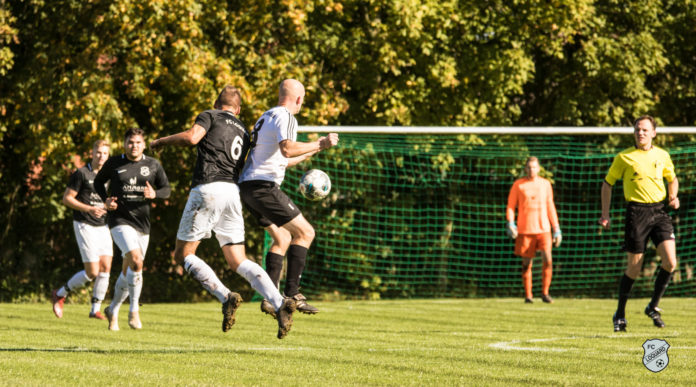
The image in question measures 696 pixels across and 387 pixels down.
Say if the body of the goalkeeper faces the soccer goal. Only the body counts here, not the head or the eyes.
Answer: no

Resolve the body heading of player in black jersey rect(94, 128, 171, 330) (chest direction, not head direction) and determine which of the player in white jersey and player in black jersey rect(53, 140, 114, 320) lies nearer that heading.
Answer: the player in white jersey

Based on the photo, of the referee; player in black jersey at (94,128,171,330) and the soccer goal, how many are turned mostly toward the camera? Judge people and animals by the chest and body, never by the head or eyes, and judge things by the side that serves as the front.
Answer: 3

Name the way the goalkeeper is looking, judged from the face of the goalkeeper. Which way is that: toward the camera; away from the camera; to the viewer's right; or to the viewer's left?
toward the camera

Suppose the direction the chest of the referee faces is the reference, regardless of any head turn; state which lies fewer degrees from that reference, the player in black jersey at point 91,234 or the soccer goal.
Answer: the player in black jersey

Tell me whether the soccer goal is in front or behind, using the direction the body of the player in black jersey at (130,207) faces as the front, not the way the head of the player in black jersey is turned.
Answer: behind

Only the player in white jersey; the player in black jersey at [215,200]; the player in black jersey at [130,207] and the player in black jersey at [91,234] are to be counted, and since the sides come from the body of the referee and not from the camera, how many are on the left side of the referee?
0

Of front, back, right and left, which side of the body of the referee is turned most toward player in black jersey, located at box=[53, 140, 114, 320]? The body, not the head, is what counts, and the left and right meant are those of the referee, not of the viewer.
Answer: right

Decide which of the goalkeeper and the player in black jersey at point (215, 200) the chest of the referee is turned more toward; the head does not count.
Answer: the player in black jersey

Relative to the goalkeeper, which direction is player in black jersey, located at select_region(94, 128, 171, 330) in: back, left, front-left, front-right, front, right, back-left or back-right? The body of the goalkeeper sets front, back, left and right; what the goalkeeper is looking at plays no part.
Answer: front-right

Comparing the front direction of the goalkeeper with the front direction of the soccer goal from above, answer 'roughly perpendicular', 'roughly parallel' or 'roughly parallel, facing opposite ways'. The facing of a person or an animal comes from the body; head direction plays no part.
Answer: roughly parallel

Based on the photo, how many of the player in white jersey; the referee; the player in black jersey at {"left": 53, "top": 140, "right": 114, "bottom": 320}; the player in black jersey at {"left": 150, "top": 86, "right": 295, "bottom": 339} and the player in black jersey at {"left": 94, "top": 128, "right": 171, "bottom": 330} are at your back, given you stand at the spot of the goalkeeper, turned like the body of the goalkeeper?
0

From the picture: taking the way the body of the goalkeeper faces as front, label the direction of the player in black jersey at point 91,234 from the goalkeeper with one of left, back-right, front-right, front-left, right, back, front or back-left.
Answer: front-right

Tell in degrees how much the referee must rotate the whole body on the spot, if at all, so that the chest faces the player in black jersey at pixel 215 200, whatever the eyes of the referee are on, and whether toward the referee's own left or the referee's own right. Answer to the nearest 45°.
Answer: approximately 45° to the referee's own right

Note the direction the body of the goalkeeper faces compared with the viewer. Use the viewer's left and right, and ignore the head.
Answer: facing the viewer

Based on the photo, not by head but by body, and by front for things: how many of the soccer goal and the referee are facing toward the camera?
2

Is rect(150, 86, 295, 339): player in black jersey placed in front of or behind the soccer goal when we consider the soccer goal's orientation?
in front

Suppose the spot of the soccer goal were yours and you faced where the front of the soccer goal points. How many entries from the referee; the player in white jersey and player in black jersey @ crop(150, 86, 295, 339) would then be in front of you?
3
